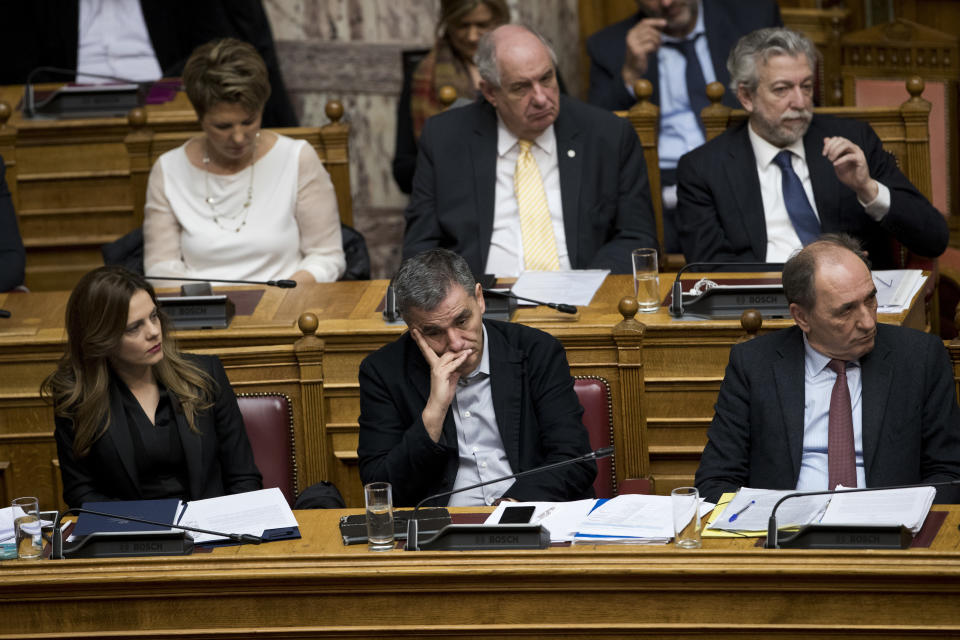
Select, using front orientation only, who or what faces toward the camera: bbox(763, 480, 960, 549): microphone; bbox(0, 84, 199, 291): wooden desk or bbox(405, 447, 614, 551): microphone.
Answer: the wooden desk

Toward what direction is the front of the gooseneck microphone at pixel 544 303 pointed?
to the viewer's right

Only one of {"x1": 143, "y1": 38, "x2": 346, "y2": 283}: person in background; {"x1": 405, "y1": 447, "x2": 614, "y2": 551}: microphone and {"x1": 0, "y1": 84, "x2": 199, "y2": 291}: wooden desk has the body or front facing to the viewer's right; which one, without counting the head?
the microphone

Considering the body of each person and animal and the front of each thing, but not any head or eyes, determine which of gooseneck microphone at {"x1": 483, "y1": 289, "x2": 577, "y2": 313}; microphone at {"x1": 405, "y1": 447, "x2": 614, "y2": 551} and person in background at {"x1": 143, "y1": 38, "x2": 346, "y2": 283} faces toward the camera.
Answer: the person in background

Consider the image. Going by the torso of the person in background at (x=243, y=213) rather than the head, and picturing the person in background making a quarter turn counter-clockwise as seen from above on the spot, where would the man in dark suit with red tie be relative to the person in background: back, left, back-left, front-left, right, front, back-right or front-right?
front-right

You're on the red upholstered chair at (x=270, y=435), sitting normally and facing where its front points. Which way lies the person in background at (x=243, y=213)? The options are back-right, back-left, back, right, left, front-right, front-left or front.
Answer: back
